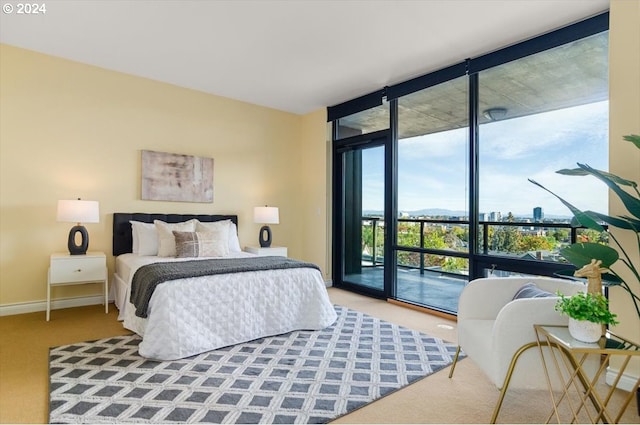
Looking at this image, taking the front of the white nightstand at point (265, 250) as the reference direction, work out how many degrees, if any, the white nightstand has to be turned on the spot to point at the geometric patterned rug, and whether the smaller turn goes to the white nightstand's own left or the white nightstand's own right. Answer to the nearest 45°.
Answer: approximately 45° to the white nightstand's own right

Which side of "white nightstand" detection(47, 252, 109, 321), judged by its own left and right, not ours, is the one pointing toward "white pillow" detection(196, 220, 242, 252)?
left

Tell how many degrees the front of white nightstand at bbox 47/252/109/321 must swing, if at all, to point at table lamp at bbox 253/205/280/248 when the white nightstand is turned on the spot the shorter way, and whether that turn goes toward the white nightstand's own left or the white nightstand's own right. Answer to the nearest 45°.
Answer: approximately 90° to the white nightstand's own left

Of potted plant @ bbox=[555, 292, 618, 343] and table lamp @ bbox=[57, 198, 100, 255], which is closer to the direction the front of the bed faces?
the potted plant

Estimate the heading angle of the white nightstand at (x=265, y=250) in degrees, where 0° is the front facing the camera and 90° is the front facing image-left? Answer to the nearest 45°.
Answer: approximately 315°

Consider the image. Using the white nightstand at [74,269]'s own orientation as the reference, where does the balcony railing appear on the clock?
The balcony railing is roughly at 10 o'clock from the white nightstand.
